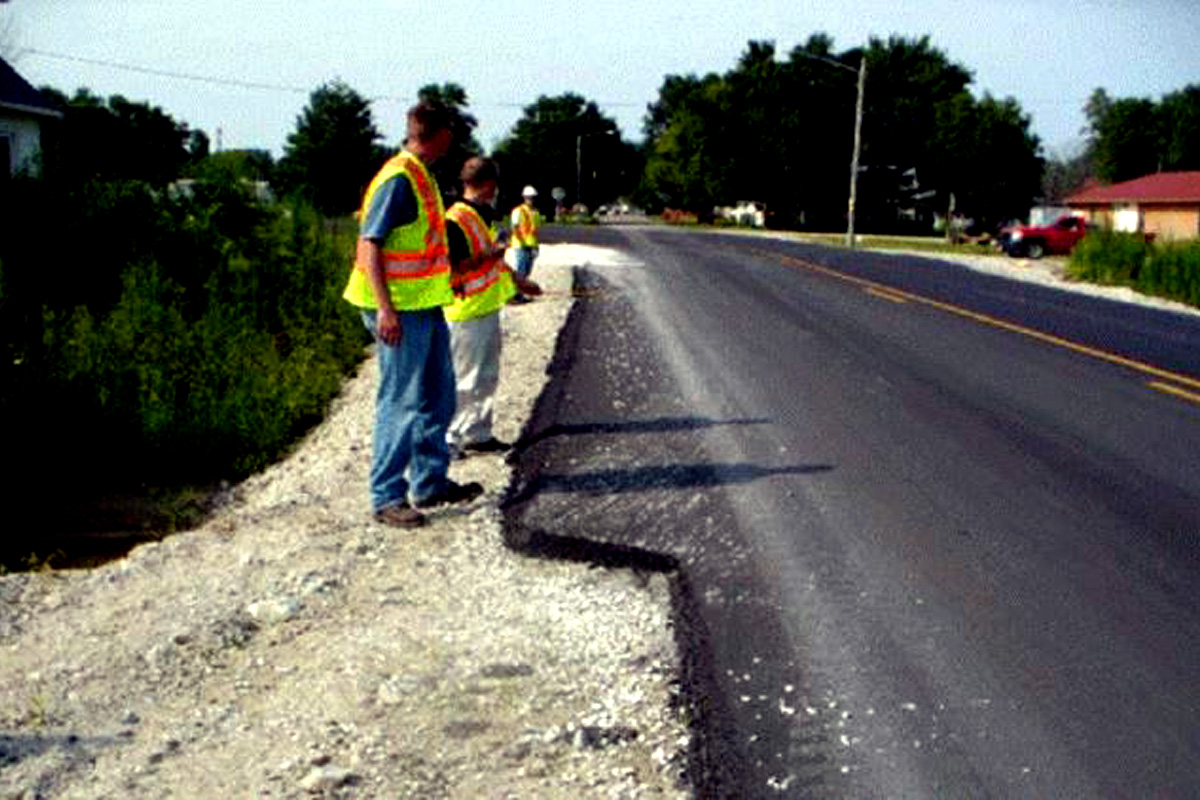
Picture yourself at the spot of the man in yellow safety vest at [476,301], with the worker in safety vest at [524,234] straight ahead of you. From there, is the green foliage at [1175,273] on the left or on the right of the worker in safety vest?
right

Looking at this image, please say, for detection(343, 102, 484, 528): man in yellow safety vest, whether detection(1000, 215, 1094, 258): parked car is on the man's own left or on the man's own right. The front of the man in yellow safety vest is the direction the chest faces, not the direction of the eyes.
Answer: on the man's own left

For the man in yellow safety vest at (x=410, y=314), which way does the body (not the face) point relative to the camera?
to the viewer's right

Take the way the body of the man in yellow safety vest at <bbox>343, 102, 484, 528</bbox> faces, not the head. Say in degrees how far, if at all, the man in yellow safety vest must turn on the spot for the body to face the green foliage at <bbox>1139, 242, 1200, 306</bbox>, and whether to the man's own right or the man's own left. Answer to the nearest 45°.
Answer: approximately 45° to the man's own left

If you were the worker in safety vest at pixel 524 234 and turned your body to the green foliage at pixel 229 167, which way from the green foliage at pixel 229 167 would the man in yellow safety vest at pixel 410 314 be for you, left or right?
left

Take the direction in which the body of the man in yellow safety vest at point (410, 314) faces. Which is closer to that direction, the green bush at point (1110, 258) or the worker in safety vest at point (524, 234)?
the green bush

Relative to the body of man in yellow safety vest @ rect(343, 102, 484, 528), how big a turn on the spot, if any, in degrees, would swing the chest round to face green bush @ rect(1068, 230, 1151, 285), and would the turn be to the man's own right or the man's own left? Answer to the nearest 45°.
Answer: approximately 45° to the man's own left

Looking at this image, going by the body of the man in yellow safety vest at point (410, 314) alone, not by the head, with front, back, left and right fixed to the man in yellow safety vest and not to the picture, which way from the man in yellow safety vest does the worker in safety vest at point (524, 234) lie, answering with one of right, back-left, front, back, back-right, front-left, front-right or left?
left
